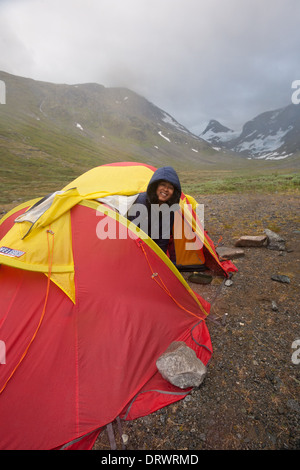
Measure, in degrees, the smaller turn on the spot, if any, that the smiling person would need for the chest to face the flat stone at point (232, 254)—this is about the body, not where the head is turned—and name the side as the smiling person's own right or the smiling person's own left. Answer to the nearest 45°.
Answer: approximately 90° to the smiling person's own left

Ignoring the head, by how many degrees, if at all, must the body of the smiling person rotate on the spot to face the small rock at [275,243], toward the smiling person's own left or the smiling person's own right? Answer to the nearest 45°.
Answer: approximately 90° to the smiling person's own left

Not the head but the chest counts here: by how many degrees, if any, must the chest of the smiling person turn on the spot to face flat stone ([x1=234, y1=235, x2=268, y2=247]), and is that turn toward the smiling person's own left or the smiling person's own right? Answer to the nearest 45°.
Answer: approximately 90° to the smiling person's own left

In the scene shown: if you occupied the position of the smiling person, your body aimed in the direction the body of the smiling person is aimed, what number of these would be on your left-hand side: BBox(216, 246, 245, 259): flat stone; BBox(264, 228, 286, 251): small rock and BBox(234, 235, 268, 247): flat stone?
3

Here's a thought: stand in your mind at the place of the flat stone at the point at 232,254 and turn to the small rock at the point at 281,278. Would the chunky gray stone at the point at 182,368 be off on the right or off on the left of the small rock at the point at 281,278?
right

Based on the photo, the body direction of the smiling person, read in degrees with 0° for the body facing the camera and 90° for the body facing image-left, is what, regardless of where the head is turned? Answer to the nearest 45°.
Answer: approximately 315°

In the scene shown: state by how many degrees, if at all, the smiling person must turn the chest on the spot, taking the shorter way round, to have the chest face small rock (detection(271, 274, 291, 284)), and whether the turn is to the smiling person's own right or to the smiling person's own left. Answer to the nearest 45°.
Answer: approximately 45° to the smiling person's own left
